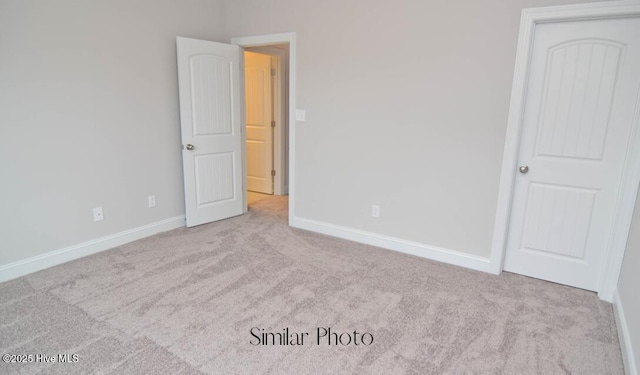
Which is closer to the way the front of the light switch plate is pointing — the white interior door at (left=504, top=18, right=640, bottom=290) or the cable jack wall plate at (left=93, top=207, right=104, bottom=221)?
the cable jack wall plate

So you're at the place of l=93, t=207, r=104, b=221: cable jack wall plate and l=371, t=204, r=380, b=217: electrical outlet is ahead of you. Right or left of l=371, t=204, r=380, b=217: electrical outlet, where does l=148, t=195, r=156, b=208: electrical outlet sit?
left

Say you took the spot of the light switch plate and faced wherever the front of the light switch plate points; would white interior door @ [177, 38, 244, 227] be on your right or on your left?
on your right

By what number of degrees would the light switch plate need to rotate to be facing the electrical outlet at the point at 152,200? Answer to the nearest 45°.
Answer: approximately 45° to its right

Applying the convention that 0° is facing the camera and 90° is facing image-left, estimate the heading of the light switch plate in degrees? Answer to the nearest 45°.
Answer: approximately 45°

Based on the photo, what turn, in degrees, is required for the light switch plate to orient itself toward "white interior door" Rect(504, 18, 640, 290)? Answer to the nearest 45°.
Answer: approximately 90° to its left

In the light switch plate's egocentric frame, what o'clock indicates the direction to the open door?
The open door is roughly at 4 o'clock from the light switch plate.

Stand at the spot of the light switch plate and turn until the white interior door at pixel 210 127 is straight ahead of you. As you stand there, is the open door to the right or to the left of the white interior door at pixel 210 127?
right

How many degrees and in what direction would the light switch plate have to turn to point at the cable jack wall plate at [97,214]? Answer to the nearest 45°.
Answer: approximately 45° to its right

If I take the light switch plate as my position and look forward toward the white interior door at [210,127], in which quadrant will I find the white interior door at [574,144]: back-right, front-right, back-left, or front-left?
back-left
